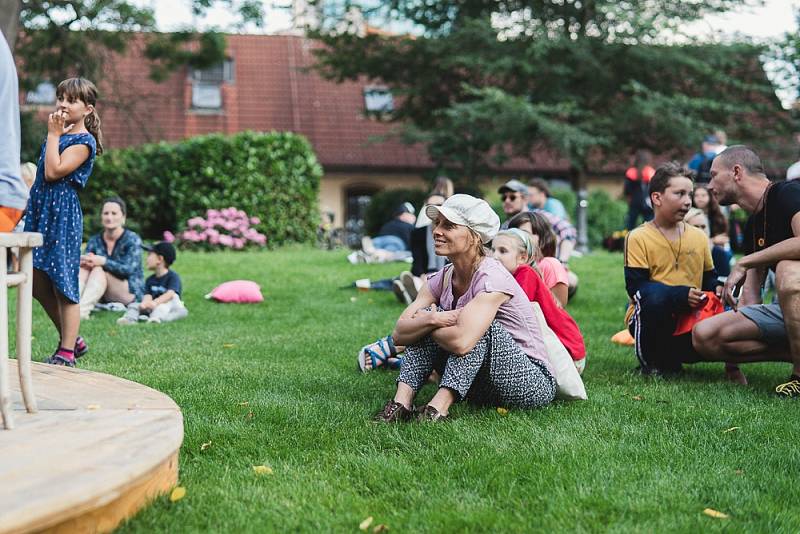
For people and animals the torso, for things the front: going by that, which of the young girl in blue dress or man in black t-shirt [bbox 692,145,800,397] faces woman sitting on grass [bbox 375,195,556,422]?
the man in black t-shirt

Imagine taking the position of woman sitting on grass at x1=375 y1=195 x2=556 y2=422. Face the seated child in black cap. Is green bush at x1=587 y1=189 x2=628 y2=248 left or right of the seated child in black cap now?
right

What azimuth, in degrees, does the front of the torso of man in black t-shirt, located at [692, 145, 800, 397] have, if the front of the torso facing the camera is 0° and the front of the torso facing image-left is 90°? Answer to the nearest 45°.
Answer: approximately 45°

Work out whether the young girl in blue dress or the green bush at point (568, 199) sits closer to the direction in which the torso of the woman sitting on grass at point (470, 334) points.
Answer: the young girl in blue dress

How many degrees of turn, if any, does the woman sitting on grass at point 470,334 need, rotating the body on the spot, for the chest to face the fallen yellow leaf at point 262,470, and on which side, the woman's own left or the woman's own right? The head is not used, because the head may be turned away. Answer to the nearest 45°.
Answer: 0° — they already face it

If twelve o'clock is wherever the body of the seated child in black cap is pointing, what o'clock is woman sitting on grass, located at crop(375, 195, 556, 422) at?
The woman sitting on grass is roughly at 10 o'clock from the seated child in black cap.

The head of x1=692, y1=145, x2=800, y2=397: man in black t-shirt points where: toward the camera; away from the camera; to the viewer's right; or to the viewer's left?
to the viewer's left

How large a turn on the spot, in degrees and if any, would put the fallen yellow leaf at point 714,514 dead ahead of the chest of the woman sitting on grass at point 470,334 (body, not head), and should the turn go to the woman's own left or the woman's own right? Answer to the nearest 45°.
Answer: approximately 90° to the woman's own left

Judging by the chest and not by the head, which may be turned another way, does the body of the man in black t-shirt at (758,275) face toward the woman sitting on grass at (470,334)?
yes
